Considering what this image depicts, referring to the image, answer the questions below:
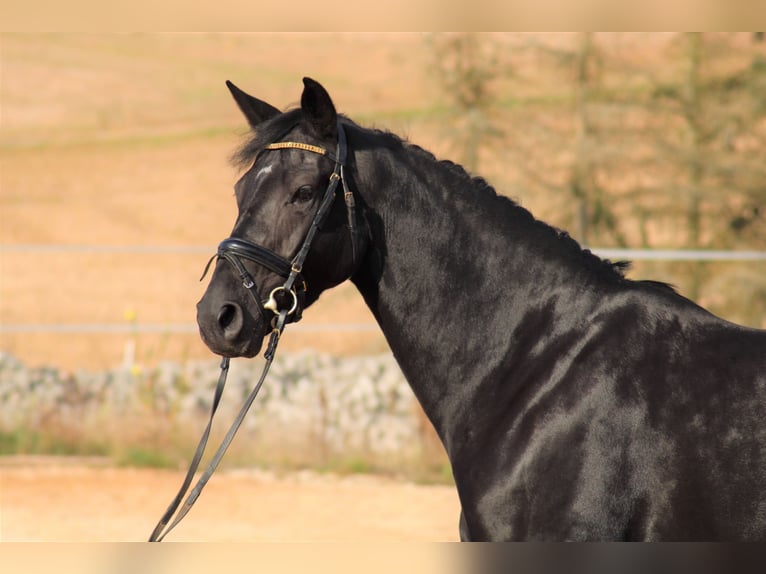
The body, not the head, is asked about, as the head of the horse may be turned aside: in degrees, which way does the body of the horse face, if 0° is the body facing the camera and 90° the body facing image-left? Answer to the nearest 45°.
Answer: approximately 90°

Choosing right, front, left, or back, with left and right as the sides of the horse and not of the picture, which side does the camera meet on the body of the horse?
left
